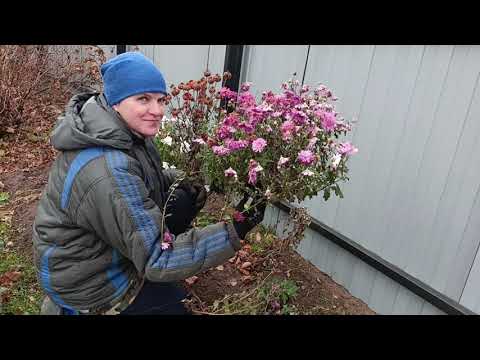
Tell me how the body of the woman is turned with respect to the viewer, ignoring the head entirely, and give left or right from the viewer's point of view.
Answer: facing to the right of the viewer

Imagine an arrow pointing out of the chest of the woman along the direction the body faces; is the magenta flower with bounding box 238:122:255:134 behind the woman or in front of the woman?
in front

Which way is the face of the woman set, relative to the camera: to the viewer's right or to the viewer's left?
to the viewer's right

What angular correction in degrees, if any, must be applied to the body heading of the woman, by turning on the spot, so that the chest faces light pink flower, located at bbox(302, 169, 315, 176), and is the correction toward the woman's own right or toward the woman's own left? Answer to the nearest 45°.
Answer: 0° — they already face it
